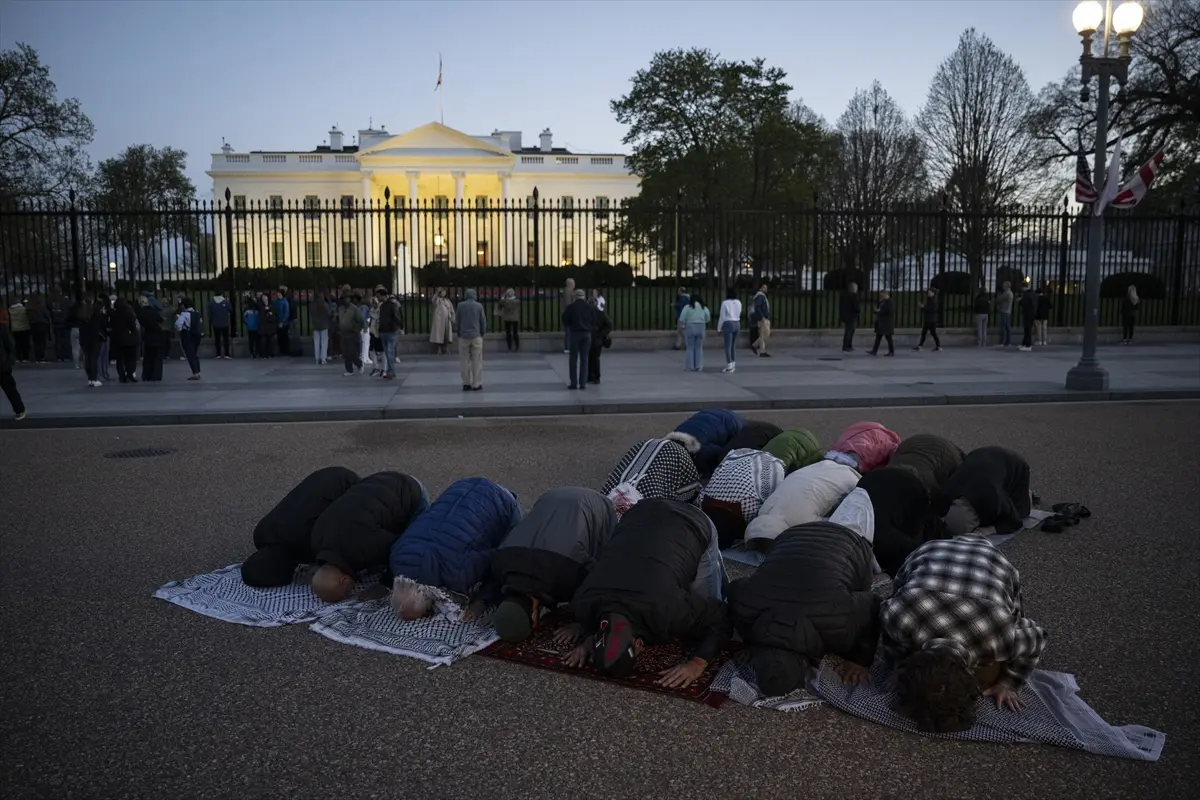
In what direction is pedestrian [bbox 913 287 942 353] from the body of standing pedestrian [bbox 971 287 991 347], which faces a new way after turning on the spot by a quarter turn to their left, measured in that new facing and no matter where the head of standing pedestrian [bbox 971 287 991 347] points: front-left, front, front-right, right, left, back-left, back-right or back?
front-left

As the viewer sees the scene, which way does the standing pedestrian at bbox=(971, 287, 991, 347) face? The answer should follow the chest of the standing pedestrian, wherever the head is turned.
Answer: away from the camera

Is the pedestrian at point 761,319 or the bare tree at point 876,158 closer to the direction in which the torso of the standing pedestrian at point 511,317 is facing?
the bare tree

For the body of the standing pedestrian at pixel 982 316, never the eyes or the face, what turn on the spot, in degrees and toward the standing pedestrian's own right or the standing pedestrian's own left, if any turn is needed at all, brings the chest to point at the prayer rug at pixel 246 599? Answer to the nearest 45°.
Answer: approximately 180°

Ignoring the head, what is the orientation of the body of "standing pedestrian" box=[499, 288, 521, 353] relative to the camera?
away from the camera

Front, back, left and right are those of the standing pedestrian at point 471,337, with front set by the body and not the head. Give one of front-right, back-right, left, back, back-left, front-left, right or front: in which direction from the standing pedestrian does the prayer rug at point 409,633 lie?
back
